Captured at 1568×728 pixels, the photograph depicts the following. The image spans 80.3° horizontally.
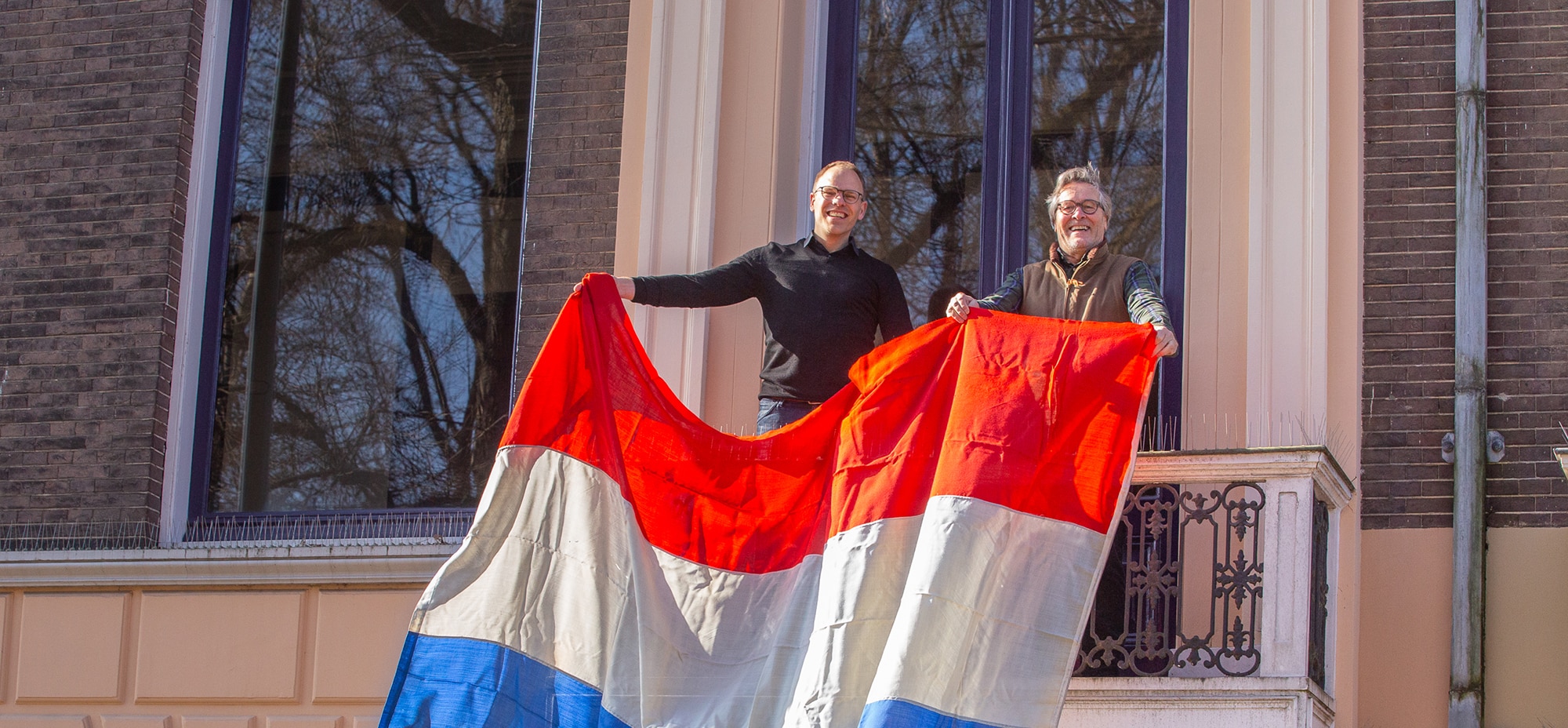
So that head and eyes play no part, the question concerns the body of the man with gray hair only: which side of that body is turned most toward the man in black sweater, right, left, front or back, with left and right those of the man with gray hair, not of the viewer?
right

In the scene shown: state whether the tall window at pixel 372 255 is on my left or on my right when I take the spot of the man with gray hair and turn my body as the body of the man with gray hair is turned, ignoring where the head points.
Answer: on my right

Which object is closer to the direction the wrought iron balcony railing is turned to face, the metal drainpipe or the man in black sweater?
the man in black sweater

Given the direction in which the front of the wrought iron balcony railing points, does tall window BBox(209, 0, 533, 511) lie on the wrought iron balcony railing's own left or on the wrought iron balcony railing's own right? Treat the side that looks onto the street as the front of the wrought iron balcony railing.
on the wrought iron balcony railing's own right

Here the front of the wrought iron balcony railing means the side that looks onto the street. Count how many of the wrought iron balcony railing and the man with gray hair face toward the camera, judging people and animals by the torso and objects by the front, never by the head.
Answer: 2

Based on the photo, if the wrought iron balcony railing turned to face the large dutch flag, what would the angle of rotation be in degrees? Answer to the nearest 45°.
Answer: approximately 45° to its right

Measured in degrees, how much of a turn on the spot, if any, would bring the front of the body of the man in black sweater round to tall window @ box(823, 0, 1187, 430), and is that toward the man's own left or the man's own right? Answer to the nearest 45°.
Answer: approximately 135° to the man's own left

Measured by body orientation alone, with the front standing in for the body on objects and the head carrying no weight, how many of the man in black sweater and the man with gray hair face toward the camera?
2
